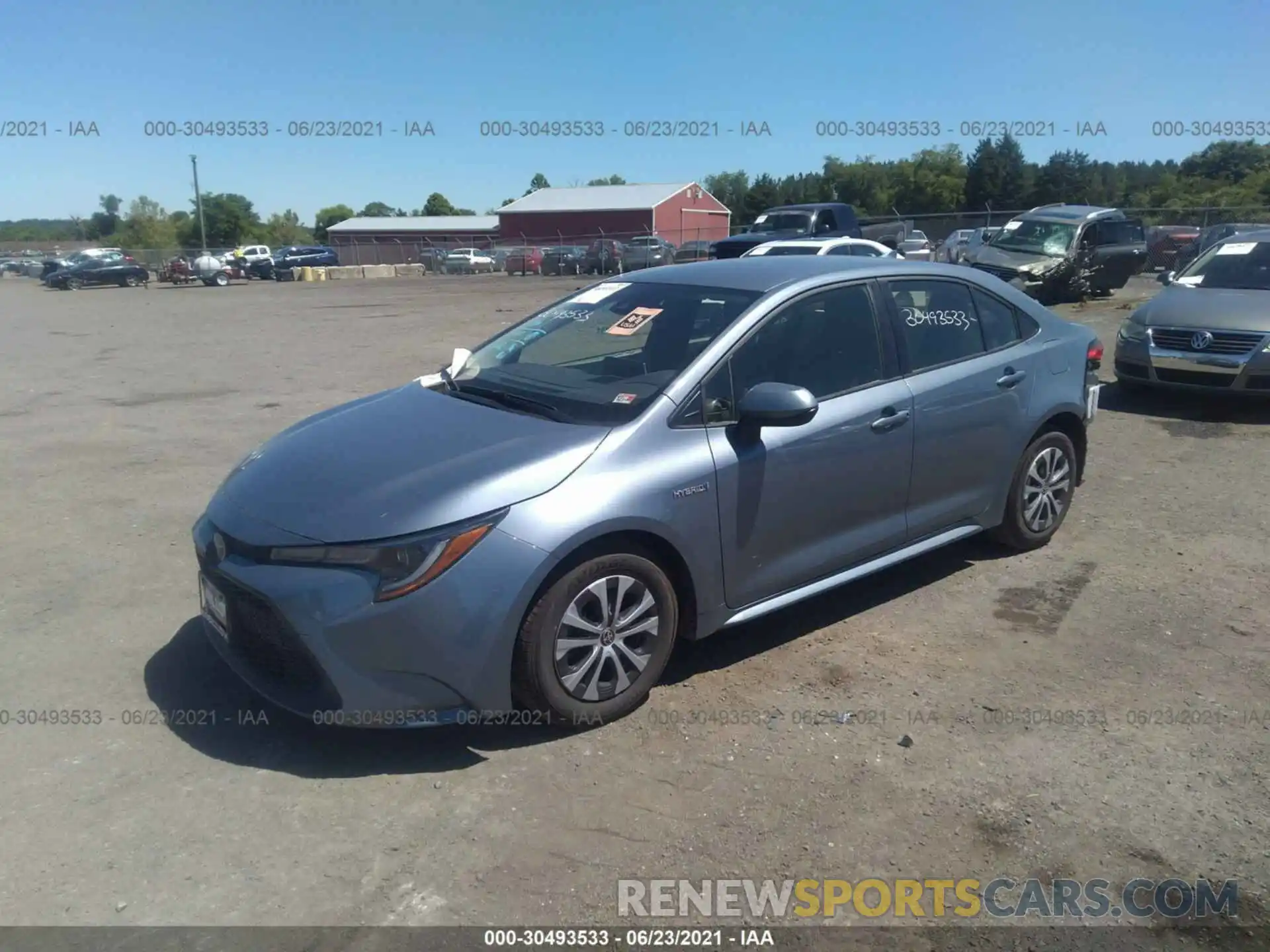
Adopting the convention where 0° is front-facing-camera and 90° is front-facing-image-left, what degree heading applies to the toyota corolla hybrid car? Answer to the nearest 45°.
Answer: approximately 45°

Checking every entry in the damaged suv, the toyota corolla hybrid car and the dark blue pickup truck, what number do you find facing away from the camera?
0

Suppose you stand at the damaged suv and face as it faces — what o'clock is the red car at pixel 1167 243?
The red car is roughly at 5 o'clock from the damaged suv.

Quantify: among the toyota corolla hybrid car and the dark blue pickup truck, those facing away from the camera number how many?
0

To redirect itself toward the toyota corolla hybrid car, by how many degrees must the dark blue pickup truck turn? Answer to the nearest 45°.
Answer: approximately 45° to its left

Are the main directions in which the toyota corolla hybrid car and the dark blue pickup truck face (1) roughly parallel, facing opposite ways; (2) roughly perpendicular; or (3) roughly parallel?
roughly parallel

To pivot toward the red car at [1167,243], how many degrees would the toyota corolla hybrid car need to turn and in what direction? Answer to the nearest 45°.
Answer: approximately 180°

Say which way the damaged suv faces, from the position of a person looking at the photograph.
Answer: facing the viewer and to the left of the viewer

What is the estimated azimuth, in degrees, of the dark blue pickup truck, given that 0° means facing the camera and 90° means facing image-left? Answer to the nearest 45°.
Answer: approximately 45°

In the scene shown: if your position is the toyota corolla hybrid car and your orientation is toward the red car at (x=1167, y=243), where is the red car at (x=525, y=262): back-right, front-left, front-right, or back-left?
front-left

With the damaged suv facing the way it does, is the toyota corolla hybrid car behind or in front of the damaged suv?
in front

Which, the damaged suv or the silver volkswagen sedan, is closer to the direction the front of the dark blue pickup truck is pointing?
the silver volkswagen sedan

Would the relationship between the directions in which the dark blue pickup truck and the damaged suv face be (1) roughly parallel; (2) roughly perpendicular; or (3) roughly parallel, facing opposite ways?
roughly parallel

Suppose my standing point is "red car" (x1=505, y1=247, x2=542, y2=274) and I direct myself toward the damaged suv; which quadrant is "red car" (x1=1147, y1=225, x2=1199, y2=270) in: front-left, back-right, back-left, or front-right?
front-left
